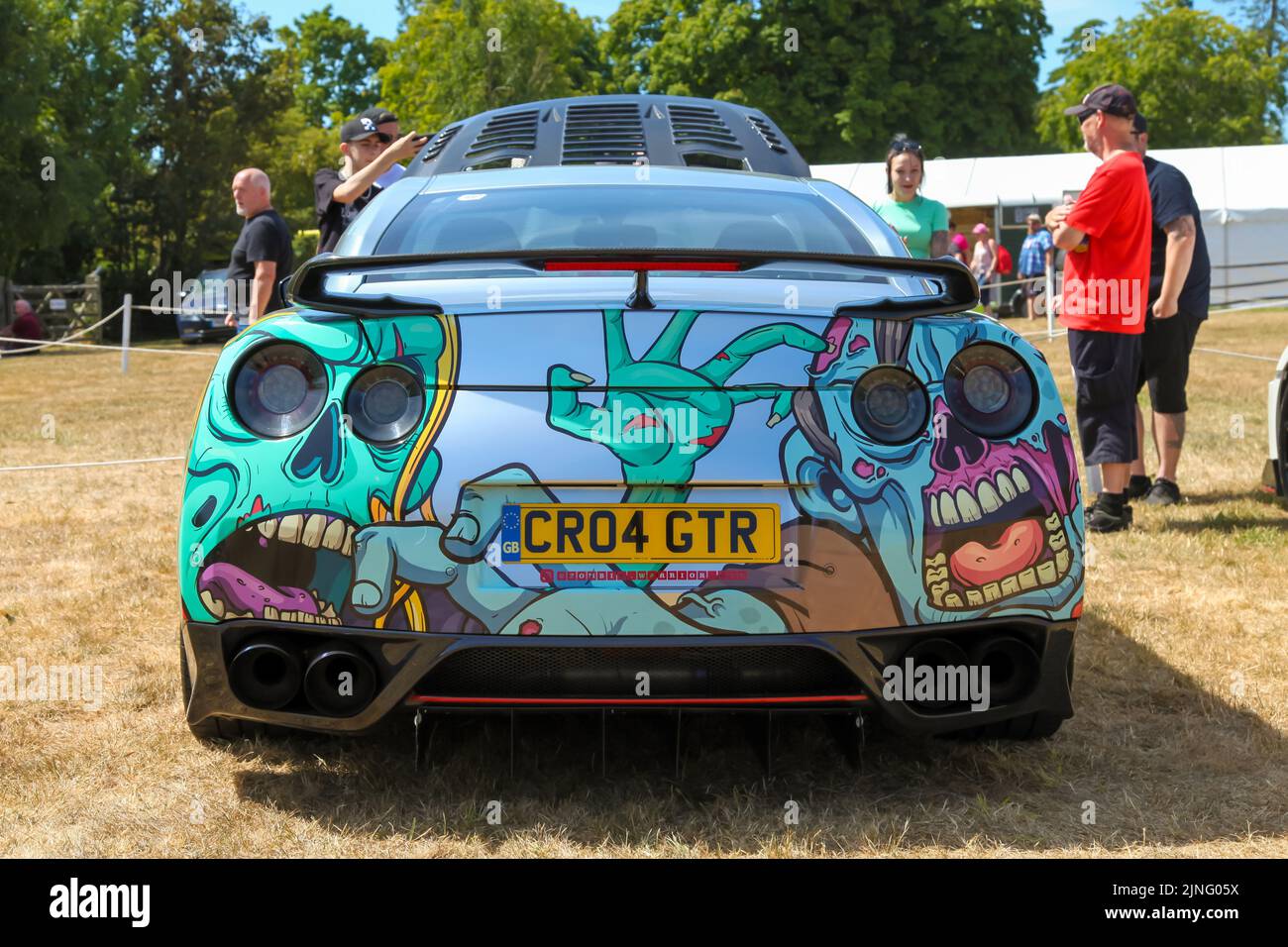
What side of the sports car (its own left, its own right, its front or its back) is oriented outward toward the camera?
back

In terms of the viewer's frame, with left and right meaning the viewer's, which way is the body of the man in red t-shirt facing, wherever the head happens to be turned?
facing to the left of the viewer

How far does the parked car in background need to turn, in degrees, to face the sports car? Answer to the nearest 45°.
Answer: approximately 45° to its left

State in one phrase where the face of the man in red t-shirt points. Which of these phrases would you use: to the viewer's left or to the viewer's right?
to the viewer's left

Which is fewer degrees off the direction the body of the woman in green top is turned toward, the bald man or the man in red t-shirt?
the man in red t-shirt

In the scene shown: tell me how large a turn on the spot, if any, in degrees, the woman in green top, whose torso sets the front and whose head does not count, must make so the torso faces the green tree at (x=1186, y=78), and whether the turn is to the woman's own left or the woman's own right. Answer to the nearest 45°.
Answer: approximately 180°

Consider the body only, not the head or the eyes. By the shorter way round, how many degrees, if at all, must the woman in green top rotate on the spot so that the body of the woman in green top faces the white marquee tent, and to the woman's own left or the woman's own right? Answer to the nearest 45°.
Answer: approximately 180°

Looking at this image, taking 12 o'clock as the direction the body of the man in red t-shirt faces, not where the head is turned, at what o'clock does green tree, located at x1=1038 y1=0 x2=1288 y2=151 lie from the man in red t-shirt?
The green tree is roughly at 3 o'clock from the man in red t-shirt.

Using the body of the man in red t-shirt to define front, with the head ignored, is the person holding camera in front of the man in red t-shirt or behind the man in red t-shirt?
in front

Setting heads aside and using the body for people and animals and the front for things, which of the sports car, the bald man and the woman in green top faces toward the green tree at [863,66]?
the sports car
